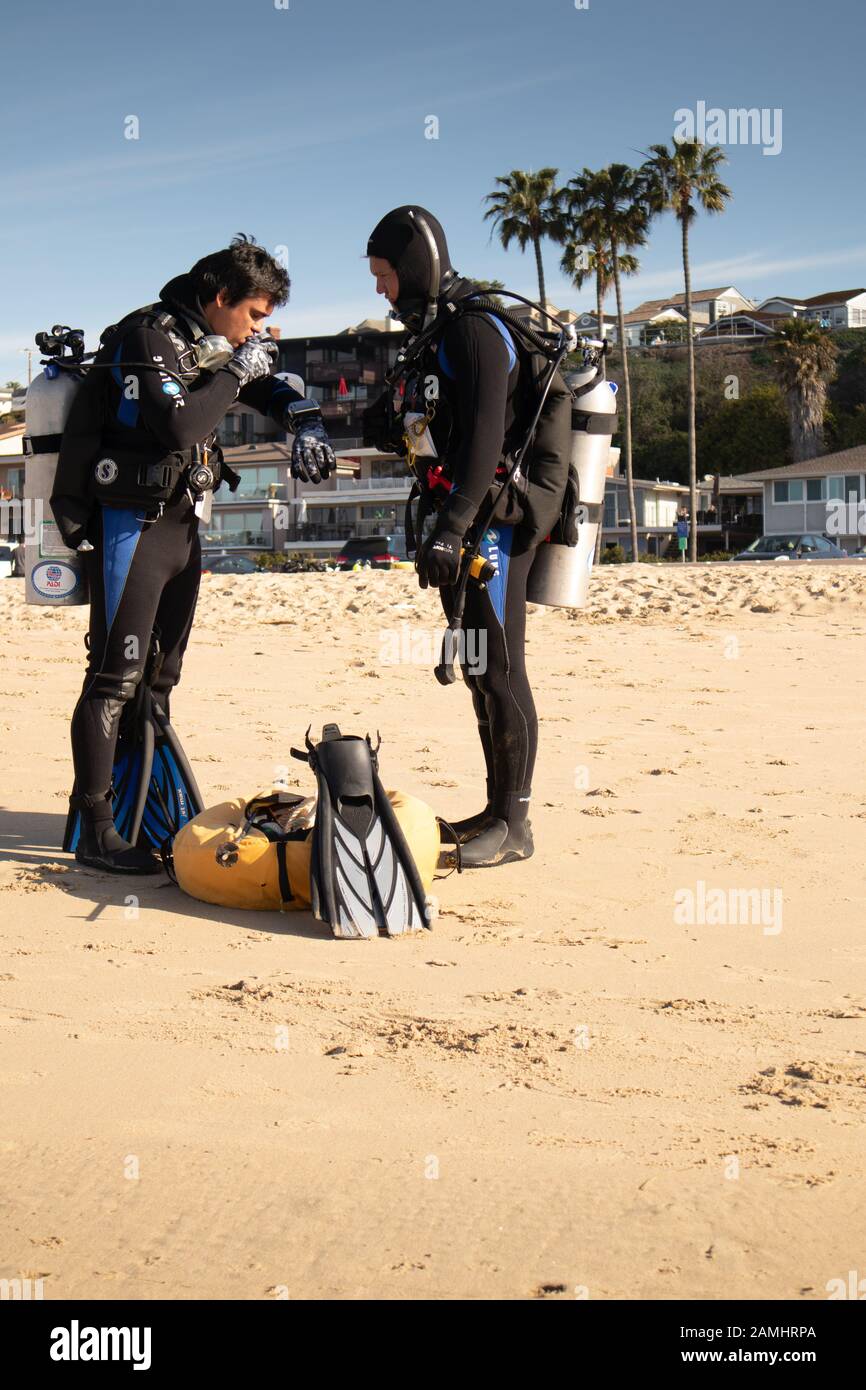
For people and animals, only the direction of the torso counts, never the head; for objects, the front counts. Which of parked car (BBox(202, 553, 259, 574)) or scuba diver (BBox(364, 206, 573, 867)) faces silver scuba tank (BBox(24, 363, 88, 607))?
the scuba diver

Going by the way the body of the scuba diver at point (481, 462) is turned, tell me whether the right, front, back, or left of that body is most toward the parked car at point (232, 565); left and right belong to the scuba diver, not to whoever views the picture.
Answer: right

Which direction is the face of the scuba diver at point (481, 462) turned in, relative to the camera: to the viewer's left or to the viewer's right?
to the viewer's left

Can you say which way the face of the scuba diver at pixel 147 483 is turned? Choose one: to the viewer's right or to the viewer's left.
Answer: to the viewer's right

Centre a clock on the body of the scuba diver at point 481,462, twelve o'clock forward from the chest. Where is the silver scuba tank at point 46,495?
The silver scuba tank is roughly at 12 o'clock from the scuba diver.

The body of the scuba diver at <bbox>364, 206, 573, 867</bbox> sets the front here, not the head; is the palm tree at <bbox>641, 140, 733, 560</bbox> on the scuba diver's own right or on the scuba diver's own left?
on the scuba diver's own right

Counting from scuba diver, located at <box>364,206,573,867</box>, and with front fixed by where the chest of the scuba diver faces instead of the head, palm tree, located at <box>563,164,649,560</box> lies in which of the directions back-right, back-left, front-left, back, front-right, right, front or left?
right

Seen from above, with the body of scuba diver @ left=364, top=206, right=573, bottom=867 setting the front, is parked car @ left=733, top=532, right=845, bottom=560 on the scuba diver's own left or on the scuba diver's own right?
on the scuba diver's own right

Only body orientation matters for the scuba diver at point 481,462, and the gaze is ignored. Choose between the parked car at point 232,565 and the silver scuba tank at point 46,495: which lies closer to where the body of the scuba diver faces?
the silver scuba tank

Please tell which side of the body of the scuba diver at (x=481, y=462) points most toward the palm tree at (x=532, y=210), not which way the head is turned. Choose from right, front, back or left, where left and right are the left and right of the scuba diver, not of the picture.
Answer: right

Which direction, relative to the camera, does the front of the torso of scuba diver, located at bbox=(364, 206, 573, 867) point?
to the viewer's left
